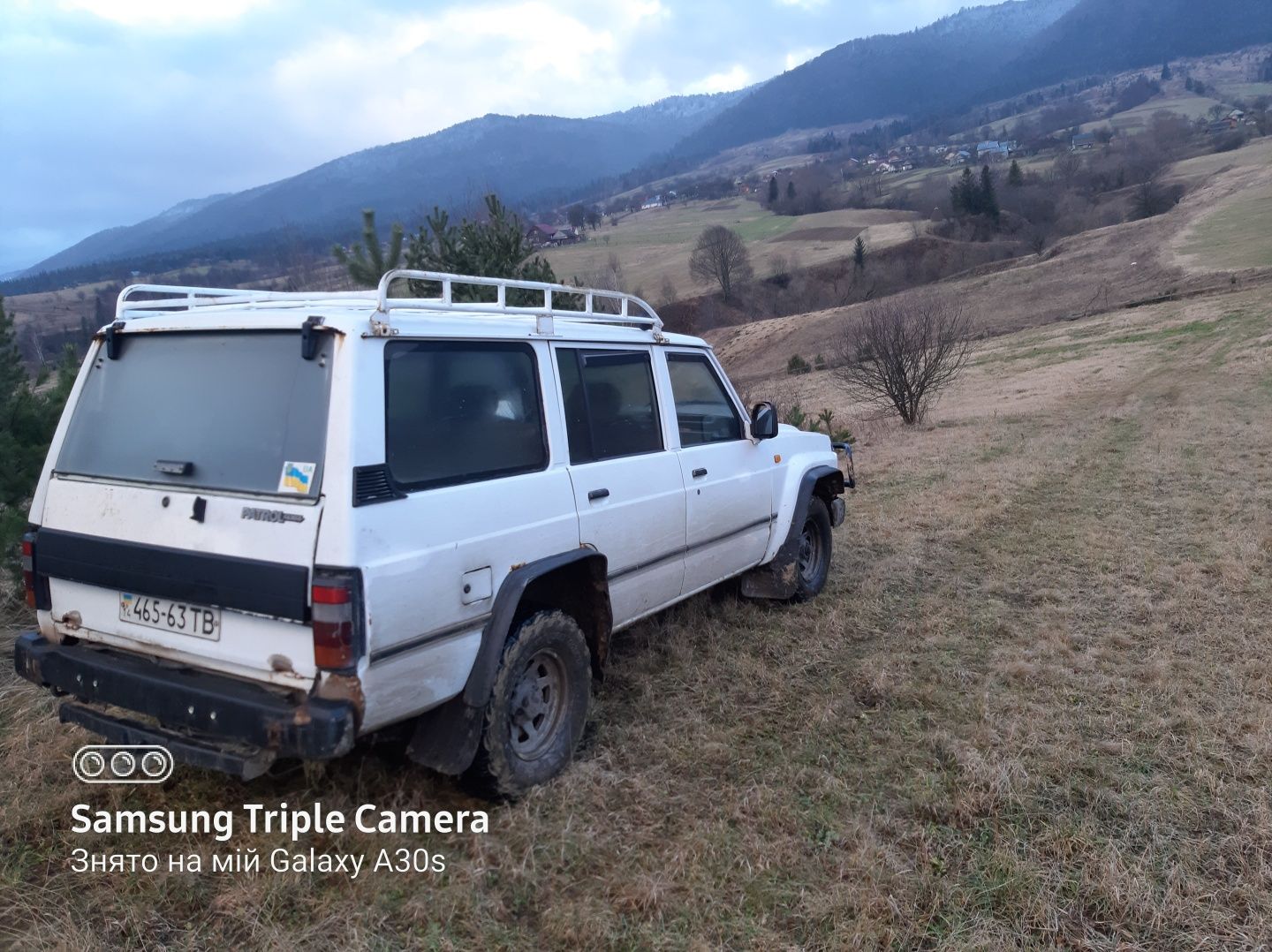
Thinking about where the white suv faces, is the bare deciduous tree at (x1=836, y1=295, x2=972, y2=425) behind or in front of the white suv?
in front

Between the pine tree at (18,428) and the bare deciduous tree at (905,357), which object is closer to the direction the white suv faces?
the bare deciduous tree

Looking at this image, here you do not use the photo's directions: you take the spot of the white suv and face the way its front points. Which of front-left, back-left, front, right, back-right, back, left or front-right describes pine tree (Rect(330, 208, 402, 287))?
front-left

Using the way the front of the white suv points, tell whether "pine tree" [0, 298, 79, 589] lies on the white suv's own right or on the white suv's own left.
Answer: on the white suv's own left

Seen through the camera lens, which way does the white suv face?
facing away from the viewer and to the right of the viewer
